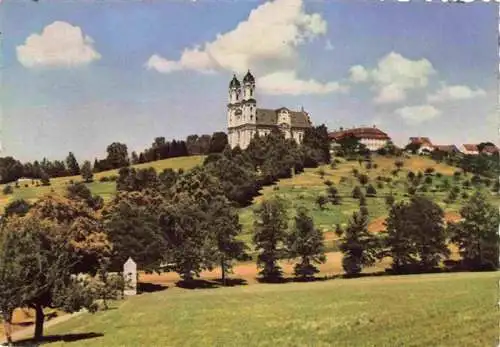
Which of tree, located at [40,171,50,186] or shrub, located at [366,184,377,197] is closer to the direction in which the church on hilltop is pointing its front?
the tree

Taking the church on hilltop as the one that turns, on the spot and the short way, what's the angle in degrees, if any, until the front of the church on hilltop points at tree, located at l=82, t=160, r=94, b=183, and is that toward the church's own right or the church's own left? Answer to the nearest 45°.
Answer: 0° — it already faces it

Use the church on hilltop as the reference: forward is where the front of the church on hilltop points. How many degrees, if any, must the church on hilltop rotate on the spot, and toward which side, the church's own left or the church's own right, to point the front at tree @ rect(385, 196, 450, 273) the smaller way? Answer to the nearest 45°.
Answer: approximately 90° to the church's own left

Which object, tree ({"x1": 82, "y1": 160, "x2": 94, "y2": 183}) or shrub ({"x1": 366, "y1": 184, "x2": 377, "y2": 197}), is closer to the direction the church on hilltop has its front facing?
the tree

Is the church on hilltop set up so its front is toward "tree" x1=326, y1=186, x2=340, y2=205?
no

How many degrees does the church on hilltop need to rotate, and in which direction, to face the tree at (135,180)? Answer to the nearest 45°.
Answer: approximately 45° to its right

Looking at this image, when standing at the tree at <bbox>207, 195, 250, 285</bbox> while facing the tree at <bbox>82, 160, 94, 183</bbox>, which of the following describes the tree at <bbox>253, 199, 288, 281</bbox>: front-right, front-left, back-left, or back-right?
back-right

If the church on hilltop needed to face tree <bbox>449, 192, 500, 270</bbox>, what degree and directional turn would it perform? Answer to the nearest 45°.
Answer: approximately 90° to its left

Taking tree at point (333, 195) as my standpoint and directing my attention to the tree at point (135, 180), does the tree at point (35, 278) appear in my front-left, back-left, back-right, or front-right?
front-left

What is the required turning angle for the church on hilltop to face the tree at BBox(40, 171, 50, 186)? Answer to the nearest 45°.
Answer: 0° — it already faces it

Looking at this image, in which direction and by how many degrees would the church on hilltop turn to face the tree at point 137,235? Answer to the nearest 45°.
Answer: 0° — it already faces it

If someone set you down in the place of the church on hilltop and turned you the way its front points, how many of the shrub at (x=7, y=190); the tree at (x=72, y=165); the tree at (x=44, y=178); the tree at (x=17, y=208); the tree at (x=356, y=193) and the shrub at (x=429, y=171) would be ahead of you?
4

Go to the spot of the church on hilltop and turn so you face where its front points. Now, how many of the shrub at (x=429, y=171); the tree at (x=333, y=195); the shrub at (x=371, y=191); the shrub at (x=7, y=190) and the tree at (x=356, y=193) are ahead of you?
1
